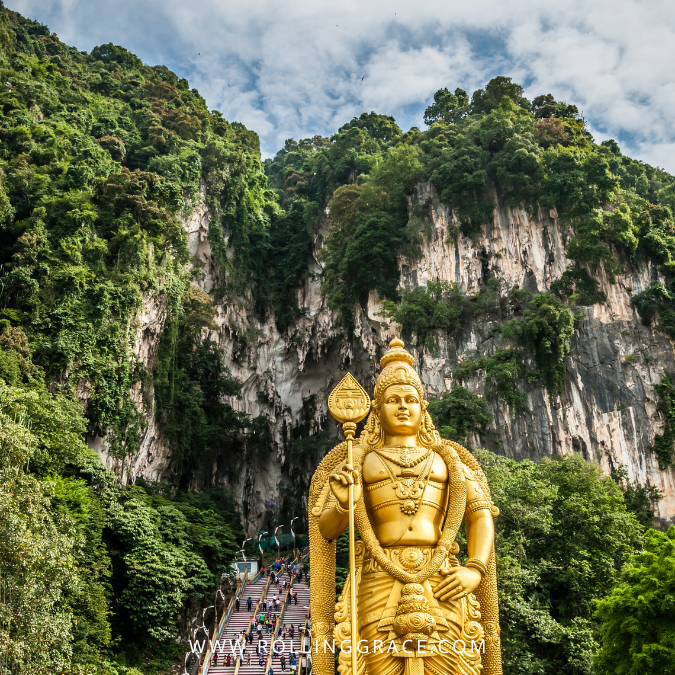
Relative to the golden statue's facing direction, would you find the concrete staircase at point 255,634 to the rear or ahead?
to the rear

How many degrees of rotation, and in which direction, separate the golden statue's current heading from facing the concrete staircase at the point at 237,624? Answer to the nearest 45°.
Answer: approximately 180°

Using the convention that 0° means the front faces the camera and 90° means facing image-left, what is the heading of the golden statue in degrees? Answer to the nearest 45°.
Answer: approximately 0°
